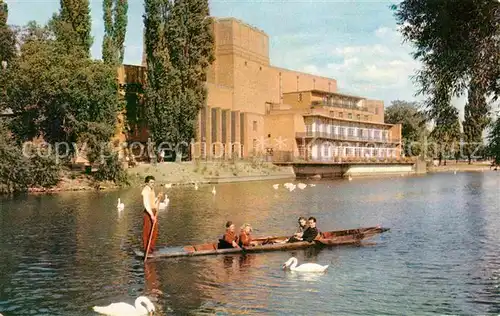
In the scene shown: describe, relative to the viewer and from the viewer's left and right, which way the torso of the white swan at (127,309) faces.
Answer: facing to the right of the viewer

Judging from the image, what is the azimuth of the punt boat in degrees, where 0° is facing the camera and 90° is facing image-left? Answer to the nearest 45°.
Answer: approximately 270°

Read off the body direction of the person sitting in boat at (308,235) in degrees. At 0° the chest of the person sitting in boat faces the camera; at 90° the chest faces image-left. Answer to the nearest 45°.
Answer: approximately 90°

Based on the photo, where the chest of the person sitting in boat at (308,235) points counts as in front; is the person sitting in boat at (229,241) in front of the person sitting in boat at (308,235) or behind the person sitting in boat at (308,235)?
in front

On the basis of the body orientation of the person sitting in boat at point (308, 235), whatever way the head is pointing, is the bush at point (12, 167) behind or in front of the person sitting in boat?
in front

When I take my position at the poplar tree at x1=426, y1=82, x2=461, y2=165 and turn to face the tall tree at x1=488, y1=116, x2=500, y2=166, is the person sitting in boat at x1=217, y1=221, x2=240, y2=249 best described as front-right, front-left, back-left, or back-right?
back-right

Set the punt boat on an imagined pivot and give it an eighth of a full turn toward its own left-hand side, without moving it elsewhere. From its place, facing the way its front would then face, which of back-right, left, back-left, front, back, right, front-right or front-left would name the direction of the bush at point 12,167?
left
